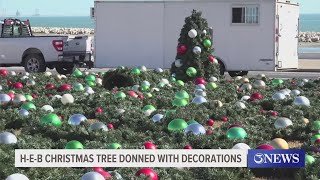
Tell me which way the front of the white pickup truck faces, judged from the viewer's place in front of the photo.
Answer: facing away from the viewer and to the left of the viewer

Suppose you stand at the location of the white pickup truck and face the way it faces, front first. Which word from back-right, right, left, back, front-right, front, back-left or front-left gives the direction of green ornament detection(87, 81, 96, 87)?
back-left

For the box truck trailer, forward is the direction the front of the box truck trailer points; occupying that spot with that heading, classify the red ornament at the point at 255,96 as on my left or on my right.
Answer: on my left

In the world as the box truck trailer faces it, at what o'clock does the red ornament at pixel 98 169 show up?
The red ornament is roughly at 9 o'clock from the box truck trailer.

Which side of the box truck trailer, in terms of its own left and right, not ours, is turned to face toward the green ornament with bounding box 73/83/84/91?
left

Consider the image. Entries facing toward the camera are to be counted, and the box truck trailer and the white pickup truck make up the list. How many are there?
0

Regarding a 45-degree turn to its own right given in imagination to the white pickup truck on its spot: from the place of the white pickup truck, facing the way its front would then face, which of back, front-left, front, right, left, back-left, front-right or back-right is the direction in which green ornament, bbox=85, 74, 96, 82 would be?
back

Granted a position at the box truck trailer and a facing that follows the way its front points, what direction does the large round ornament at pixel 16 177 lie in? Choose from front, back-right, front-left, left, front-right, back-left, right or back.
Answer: left

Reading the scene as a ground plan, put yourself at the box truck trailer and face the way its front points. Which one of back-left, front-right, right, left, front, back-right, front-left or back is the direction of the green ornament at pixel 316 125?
left

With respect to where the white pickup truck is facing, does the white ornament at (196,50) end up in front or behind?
behind

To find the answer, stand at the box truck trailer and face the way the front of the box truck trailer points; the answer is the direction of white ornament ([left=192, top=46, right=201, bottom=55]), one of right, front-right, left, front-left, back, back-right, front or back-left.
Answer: left

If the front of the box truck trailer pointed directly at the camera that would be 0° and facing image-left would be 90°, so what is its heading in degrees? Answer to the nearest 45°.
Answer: approximately 90°
